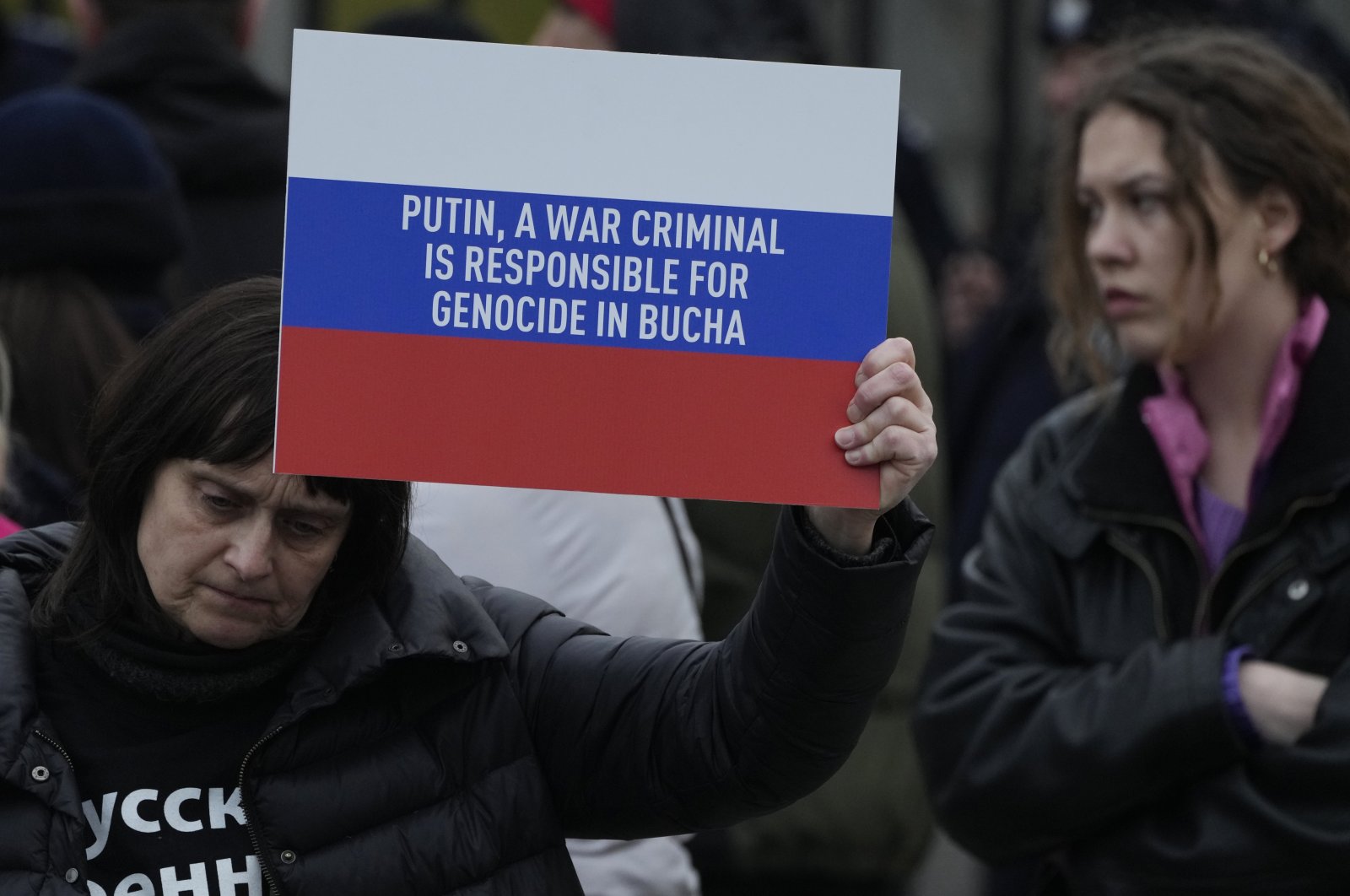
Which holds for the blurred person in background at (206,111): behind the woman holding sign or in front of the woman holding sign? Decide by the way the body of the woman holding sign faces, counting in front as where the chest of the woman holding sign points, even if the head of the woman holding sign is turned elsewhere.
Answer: behind

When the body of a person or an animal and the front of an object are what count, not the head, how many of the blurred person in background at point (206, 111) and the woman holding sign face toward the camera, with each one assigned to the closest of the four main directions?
1

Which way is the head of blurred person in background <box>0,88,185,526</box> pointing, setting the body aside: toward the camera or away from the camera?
away from the camera

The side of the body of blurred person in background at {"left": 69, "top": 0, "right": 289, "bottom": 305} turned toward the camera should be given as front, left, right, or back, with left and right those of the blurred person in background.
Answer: back

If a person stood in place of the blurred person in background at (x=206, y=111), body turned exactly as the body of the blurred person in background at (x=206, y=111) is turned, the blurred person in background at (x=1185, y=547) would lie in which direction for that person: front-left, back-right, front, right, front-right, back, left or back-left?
back-right

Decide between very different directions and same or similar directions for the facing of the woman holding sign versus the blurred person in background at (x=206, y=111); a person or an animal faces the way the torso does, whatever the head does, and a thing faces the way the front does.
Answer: very different directions

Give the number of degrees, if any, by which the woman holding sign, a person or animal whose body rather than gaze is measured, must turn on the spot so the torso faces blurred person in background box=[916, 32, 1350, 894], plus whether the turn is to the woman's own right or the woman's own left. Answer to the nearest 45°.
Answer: approximately 135° to the woman's own left

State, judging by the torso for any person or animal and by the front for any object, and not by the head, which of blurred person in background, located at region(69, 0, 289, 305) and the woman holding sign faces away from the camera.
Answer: the blurred person in background

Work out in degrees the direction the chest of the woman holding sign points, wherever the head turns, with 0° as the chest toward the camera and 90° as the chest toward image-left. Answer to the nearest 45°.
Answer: approximately 0°
